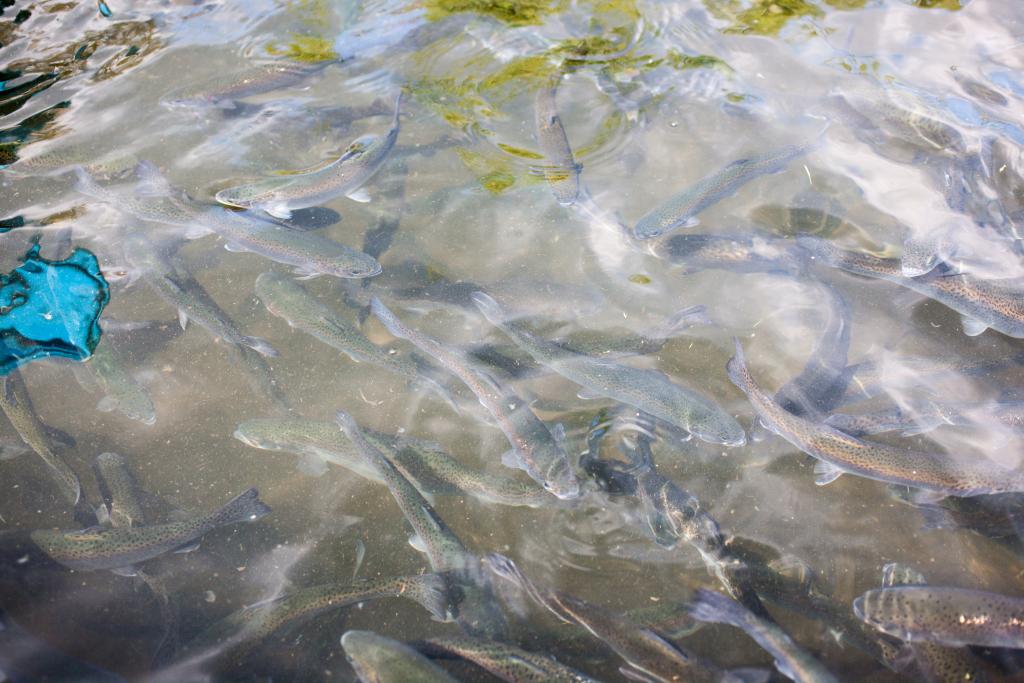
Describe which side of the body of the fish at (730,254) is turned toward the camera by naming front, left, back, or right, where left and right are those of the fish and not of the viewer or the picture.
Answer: left

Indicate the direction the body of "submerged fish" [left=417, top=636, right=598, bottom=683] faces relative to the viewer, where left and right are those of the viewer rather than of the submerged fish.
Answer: facing to the left of the viewer

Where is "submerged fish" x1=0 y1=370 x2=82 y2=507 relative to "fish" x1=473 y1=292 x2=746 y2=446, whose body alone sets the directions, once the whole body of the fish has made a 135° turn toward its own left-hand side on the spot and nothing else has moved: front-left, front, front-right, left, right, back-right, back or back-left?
left

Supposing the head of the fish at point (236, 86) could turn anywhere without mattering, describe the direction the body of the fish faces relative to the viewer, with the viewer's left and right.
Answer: facing to the left of the viewer

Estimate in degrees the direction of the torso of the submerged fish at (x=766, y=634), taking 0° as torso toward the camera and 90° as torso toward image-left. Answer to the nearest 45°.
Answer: approximately 315°

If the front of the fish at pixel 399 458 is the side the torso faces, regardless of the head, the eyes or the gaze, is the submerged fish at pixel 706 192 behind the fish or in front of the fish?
behind

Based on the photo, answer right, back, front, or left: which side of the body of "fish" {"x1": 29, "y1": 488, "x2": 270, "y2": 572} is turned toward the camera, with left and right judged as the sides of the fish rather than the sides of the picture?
left

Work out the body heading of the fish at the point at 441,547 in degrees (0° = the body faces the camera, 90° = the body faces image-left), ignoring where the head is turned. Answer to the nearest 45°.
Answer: approximately 315°

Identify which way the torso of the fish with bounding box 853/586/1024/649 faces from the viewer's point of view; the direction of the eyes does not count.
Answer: to the viewer's left

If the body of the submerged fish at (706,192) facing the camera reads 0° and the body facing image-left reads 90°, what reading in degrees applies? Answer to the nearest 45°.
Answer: approximately 45°

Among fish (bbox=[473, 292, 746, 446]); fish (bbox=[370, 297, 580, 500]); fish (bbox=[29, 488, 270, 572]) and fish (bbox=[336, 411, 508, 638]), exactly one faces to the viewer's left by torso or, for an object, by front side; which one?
fish (bbox=[29, 488, 270, 572])
